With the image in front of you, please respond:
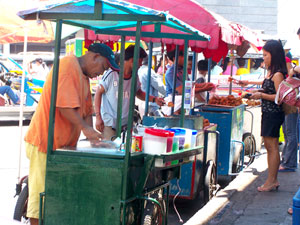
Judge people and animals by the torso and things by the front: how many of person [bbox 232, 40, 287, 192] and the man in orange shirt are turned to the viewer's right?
1

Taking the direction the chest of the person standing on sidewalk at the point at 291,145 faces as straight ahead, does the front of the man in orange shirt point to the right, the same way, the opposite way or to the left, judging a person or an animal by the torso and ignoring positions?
the opposite way

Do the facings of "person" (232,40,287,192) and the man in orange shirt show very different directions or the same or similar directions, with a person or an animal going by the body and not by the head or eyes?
very different directions

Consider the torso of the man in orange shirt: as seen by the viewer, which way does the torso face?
to the viewer's right

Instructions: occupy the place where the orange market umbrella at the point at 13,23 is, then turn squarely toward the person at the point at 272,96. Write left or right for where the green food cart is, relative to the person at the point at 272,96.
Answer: right

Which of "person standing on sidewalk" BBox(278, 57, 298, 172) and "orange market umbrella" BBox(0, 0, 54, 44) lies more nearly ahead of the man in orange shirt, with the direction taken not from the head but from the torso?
the person standing on sidewalk

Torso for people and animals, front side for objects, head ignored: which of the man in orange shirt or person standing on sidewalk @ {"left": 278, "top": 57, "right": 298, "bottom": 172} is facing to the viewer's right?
the man in orange shirt

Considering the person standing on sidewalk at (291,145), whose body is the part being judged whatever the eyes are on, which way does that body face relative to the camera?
to the viewer's left

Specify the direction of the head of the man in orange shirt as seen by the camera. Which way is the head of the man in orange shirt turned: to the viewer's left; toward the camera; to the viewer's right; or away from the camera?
to the viewer's right
